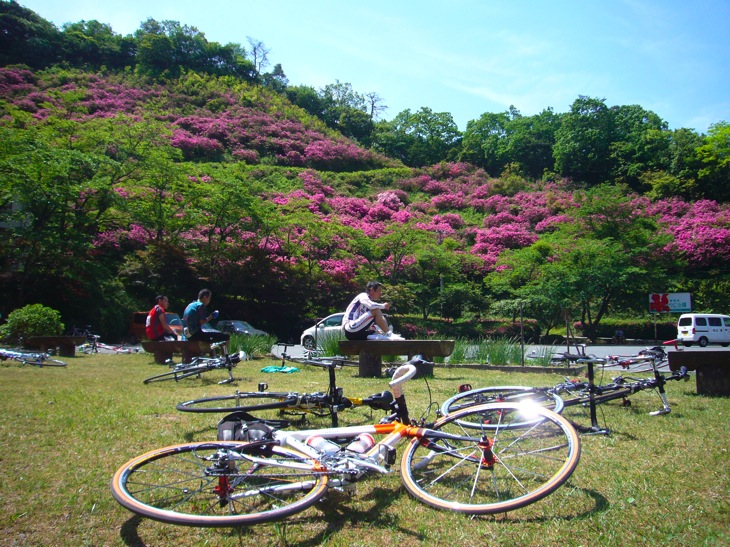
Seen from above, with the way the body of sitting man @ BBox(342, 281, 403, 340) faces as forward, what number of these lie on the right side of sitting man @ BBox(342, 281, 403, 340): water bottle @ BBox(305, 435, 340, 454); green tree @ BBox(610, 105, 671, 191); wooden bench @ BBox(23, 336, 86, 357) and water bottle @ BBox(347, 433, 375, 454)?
2

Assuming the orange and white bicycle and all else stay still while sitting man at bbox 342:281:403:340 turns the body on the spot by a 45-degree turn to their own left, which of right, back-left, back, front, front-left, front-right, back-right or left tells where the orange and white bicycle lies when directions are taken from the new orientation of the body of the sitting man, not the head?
back-right

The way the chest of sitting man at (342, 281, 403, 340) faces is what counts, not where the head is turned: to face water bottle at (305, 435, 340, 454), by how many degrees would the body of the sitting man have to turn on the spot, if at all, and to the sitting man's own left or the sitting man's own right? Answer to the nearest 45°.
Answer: approximately 90° to the sitting man's own right

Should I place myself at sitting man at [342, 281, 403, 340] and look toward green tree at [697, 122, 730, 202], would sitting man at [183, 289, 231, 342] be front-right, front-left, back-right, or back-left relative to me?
back-left

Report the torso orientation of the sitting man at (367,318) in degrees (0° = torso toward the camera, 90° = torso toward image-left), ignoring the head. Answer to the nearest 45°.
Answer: approximately 270°

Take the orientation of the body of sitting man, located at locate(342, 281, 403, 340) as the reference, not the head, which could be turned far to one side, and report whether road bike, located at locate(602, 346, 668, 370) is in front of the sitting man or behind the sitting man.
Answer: in front

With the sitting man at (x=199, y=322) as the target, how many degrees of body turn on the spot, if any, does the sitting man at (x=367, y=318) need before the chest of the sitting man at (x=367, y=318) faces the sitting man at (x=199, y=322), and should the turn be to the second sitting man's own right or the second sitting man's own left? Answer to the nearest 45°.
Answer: approximately 180°
